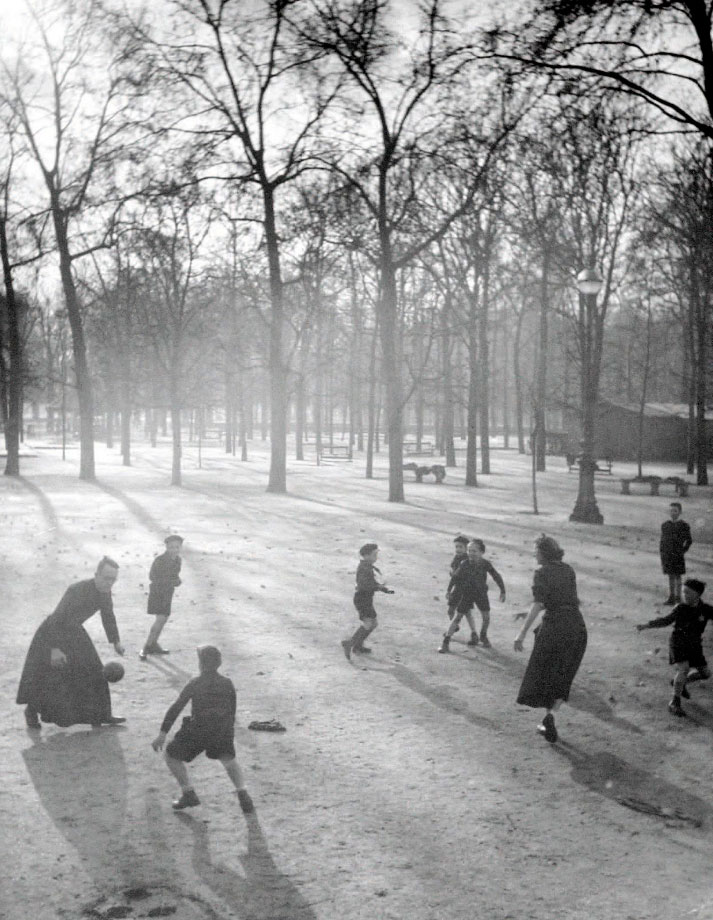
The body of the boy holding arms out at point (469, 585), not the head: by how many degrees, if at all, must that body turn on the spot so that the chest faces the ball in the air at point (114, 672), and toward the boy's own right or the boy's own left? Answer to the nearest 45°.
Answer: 0° — they already face it

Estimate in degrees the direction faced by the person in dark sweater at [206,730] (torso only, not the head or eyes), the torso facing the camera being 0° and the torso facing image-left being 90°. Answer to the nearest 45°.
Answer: approximately 135°

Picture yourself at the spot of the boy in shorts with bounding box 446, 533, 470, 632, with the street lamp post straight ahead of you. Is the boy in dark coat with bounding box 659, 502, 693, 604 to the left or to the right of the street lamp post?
right

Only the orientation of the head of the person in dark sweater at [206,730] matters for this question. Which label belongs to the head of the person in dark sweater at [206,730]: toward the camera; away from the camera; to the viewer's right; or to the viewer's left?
away from the camera

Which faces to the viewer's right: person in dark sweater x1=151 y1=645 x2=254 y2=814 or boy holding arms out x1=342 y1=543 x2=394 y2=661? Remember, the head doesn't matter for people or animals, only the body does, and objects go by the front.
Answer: the boy holding arms out

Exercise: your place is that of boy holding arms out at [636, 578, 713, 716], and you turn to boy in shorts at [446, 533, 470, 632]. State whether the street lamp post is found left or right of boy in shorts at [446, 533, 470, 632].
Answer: right

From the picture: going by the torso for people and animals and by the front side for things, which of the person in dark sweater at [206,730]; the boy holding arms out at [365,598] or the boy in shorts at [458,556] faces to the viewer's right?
the boy holding arms out

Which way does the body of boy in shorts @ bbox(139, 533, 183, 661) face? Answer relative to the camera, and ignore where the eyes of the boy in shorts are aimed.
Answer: to the viewer's right

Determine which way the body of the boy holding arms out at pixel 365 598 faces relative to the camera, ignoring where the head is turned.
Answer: to the viewer's right

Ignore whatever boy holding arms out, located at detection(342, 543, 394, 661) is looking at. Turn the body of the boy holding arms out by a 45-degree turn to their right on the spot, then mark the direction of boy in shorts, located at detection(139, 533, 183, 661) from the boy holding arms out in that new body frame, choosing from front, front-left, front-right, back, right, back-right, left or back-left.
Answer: back-right

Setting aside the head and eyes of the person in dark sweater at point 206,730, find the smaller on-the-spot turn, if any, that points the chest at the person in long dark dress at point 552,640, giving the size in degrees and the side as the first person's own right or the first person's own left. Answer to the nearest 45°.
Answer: approximately 90° to the first person's own right

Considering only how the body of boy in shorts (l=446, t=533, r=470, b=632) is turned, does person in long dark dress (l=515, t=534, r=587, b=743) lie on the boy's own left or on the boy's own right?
on the boy's own left
